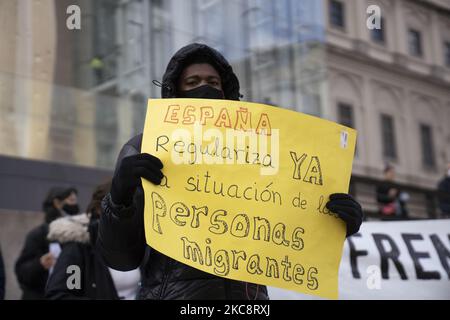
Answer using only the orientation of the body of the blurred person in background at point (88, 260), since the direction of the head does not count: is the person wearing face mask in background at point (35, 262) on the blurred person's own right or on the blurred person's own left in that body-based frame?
on the blurred person's own left

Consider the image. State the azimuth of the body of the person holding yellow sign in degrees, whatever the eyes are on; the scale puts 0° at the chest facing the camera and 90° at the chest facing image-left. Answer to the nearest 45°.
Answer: approximately 0°

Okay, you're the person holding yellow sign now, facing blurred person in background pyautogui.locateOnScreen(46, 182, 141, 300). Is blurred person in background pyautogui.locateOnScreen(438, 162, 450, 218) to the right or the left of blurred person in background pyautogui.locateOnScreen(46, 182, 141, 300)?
right

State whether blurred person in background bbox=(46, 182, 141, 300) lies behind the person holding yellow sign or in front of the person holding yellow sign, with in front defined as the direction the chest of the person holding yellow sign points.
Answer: behind
